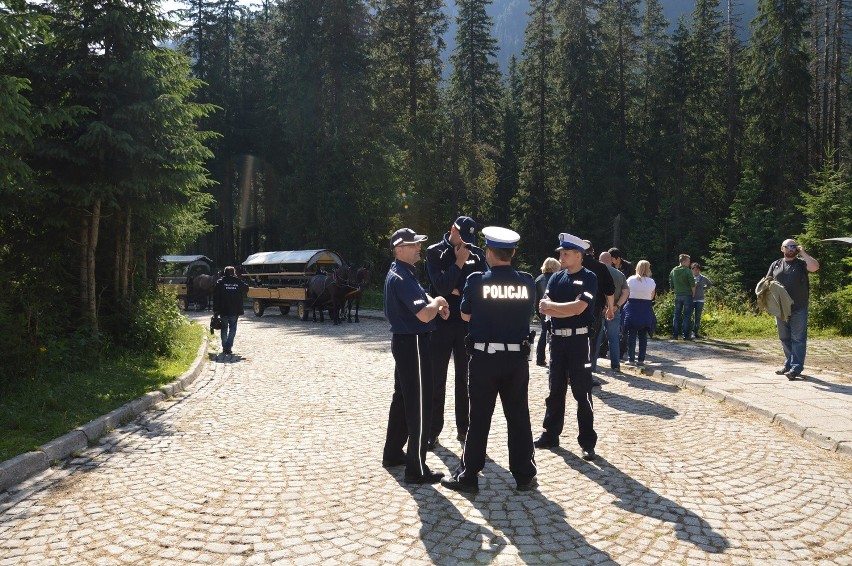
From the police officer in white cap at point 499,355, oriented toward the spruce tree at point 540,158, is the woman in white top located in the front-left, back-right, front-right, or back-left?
front-right

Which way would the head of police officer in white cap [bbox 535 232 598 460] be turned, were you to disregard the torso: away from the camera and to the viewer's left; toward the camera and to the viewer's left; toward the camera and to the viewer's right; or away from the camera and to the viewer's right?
toward the camera and to the viewer's left

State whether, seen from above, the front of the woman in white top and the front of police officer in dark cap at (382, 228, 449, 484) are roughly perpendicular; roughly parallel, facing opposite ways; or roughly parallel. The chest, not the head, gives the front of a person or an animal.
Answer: roughly perpendicular

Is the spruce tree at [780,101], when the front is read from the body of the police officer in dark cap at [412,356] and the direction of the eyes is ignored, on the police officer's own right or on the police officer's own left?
on the police officer's own left

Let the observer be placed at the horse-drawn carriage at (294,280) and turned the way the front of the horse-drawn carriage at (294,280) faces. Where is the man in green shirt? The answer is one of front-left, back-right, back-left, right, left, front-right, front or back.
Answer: front

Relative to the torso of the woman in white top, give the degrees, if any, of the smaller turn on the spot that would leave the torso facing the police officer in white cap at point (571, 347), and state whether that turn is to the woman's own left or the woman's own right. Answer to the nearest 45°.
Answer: approximately 180°

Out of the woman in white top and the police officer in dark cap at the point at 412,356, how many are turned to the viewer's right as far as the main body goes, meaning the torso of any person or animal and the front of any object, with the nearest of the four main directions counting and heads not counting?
1

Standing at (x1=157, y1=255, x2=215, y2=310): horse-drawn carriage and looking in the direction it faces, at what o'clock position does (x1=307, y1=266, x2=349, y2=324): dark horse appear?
The dark horse is roughly at 1 o'clock from the horse-drawn carriage.

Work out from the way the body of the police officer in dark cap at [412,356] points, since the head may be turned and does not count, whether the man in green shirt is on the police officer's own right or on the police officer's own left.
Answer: on the police officer's own left

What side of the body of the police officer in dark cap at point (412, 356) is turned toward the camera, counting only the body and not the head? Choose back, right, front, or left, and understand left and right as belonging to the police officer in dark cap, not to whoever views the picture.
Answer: right

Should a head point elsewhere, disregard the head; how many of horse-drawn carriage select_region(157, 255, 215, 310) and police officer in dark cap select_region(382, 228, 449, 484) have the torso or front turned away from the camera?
0

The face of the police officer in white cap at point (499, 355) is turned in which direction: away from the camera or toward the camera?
away from the camera

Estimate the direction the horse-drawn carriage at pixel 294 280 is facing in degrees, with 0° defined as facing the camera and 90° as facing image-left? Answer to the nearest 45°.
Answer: approximately 315°

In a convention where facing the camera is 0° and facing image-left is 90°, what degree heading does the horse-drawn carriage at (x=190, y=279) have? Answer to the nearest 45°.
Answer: approximately 315°

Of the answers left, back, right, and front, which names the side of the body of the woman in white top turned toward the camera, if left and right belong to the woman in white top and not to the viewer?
back

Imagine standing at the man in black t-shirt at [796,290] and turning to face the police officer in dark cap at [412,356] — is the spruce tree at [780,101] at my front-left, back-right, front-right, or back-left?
back-right

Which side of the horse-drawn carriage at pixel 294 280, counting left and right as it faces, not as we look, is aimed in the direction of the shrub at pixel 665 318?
front
